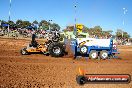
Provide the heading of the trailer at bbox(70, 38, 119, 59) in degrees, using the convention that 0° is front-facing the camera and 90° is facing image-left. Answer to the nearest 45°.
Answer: approximately 90°
